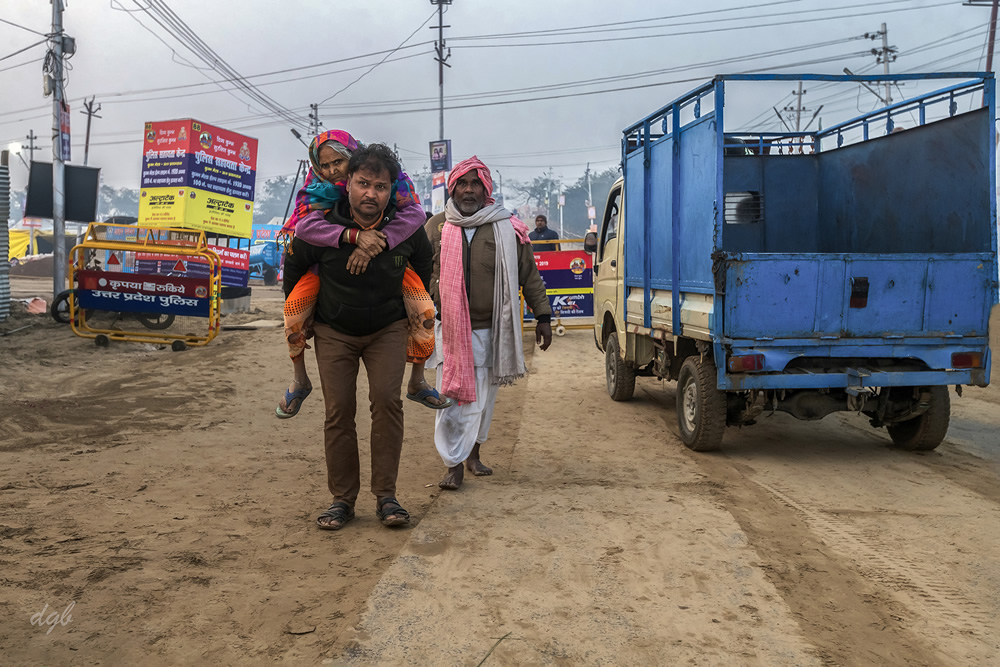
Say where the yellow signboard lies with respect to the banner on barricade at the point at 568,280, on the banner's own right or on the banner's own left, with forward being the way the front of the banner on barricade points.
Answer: on the banner's own right

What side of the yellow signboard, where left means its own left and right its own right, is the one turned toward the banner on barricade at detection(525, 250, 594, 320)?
left

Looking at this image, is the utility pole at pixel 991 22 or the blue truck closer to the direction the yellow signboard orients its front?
the blue truck

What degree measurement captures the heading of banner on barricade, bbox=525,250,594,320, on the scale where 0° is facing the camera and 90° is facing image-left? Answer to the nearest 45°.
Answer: approximately 0°

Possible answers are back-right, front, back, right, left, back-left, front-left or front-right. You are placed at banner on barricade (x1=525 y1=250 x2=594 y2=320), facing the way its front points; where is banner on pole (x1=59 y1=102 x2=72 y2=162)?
right

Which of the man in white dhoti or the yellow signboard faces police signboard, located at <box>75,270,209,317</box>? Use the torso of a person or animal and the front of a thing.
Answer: the yellow signboard

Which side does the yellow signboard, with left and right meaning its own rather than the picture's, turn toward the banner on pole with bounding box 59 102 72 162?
right
